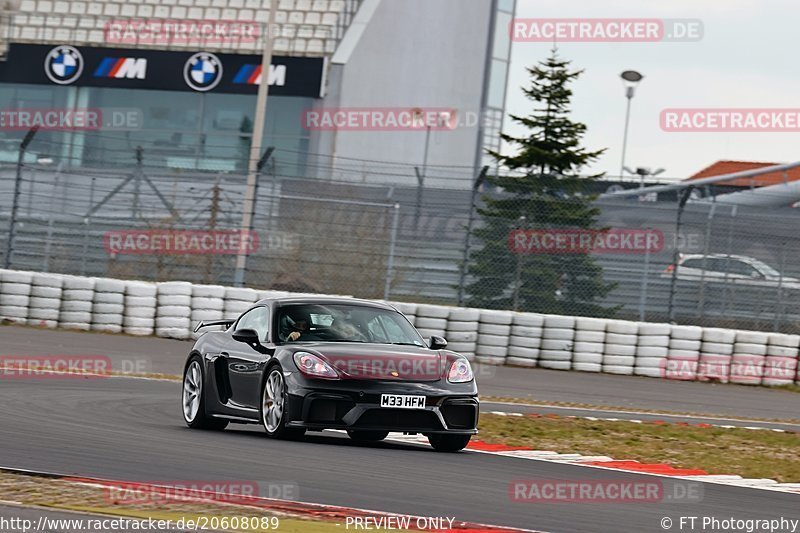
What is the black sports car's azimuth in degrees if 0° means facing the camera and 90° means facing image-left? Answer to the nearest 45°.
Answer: approximately 315°

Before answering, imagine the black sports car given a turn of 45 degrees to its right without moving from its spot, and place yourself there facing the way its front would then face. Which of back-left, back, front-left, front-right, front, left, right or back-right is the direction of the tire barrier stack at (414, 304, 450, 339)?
back

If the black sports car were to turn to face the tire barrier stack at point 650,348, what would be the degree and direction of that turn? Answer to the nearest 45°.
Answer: approximately 90° to its left

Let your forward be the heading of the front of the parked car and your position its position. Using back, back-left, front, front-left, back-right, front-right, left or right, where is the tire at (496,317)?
back-right

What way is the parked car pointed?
to the viewer's right

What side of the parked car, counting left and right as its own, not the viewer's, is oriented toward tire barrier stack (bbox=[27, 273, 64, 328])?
back
